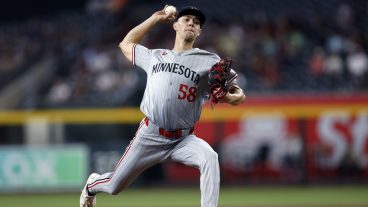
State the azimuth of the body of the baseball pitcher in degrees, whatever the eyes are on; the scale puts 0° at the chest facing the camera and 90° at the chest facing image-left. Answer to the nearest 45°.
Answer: approximately 0°

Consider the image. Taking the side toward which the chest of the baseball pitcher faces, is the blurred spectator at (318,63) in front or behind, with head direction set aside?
behind

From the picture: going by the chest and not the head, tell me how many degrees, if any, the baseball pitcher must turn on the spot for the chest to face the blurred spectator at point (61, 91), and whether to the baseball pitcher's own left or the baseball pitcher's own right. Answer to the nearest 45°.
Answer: approximately 180°
